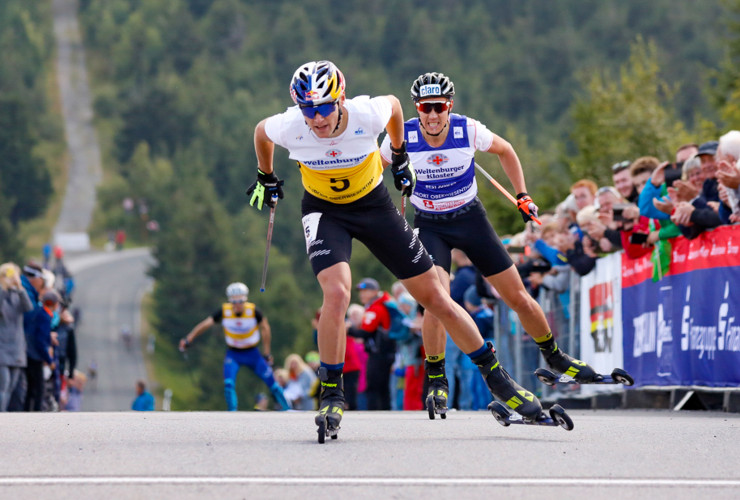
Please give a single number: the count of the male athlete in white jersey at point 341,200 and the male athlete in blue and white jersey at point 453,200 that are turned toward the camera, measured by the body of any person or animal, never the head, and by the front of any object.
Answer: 2

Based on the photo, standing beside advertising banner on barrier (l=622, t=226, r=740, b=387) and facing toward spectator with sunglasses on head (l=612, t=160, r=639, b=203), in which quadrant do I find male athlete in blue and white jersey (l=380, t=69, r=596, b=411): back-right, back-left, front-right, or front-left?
back-left

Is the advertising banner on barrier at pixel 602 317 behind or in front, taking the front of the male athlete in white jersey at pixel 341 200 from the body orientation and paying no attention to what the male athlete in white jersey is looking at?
behind

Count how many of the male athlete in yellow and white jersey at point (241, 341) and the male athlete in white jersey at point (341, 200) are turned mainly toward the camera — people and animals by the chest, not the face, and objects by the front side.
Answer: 2

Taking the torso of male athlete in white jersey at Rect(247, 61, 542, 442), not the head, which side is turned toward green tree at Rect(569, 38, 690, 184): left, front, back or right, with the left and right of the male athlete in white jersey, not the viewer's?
back

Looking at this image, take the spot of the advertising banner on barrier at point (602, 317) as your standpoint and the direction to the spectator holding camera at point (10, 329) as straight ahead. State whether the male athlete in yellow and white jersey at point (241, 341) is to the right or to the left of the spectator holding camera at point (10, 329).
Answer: right

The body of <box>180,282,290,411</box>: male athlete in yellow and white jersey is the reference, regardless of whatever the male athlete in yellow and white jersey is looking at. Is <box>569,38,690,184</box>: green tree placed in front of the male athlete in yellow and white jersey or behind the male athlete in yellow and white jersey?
behind

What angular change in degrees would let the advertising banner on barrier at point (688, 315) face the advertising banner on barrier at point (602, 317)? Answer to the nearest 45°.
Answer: approximately 90° to its right

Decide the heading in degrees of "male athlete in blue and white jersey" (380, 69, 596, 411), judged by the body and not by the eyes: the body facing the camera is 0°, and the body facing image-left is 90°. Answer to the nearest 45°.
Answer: approximately 0°
